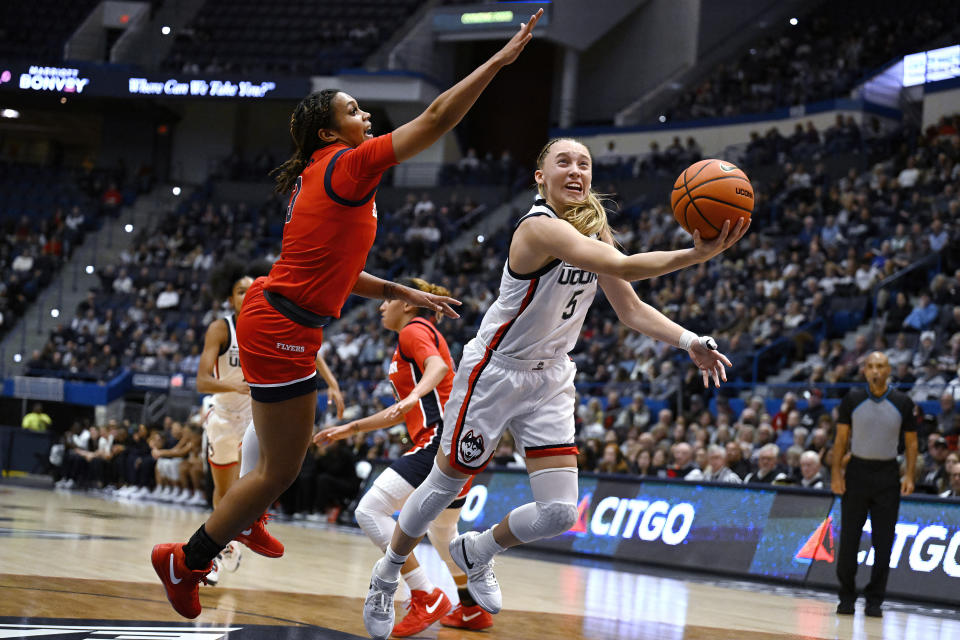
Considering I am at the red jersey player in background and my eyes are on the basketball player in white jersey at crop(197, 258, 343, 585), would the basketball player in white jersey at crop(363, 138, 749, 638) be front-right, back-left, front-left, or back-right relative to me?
back-left

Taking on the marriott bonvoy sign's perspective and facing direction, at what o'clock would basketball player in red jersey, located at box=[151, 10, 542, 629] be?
The basketball player in red jersey is roughly at 12 o'clock from the marriott bonvoy sign.

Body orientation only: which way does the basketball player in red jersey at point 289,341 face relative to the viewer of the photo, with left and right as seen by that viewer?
facing to the right of the viewer

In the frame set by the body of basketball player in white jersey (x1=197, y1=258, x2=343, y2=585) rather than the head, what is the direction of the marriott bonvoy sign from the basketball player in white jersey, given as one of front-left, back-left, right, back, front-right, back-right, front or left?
back-left

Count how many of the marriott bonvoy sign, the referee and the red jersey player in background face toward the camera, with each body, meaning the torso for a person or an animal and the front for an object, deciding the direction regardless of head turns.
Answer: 2

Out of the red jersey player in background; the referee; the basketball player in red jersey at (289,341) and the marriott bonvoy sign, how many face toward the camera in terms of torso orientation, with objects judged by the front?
2

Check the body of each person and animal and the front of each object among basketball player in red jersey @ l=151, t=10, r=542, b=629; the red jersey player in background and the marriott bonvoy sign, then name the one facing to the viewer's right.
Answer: the basketball player in red jersey

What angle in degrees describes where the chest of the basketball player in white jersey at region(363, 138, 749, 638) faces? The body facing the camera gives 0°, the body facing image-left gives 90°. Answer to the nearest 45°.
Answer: approximately 315°

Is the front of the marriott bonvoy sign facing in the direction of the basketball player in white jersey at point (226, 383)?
yes

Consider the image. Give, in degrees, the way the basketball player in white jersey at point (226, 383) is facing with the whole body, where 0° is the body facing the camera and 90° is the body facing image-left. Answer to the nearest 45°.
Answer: approximately 315°

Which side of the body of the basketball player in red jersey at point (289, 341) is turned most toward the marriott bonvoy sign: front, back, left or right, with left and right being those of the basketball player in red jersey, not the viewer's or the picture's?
left
